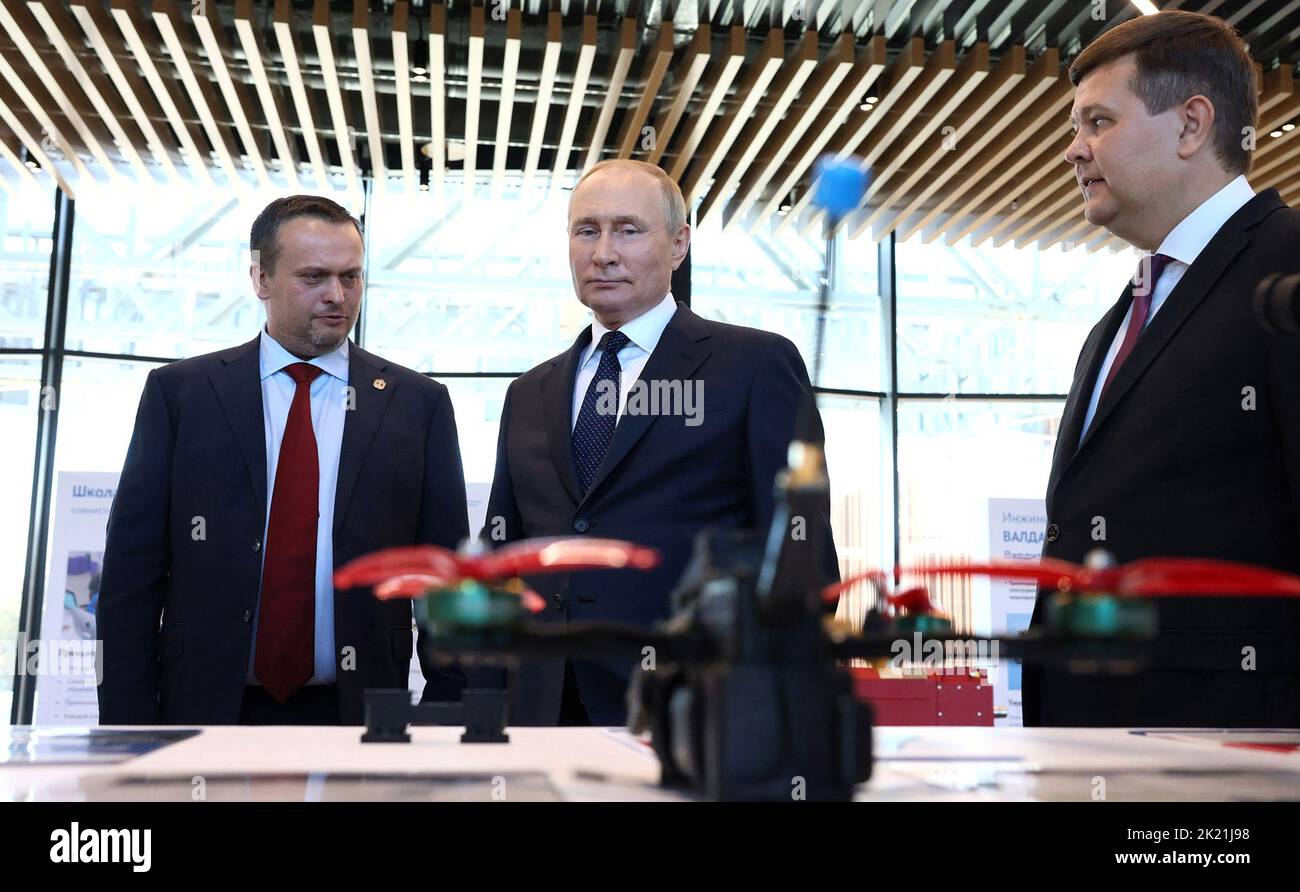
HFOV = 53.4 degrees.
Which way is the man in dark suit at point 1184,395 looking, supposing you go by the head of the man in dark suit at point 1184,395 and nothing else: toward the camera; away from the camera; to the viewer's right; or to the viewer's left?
to the viewer's left

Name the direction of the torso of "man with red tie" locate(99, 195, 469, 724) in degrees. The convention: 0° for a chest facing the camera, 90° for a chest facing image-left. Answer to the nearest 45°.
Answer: approximately 0°

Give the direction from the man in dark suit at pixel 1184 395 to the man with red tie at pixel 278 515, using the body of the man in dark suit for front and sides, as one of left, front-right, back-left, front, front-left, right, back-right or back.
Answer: front-right

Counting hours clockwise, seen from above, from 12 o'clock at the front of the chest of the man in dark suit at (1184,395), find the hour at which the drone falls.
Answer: The drone is roughly at 11 o'clock from the man in dark suit.

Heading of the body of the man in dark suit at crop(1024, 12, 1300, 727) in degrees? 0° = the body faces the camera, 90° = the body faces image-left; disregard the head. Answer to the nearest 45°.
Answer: approximately 45°

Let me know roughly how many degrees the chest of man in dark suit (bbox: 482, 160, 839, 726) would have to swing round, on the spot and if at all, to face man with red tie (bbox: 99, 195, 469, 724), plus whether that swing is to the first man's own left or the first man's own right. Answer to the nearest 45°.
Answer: approximately 90° to the first man's own right

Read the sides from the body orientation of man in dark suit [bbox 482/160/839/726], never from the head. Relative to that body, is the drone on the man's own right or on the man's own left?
on the man's own left

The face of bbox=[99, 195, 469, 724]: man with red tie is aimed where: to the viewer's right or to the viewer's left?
to the viewer's right

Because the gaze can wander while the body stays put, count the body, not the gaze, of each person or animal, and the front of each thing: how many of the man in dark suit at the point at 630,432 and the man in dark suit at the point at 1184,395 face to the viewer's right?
0
